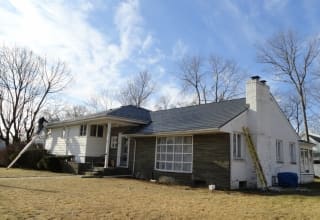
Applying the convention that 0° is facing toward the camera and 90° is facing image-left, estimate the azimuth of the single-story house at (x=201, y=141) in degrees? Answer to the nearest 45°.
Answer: approximately 45°
